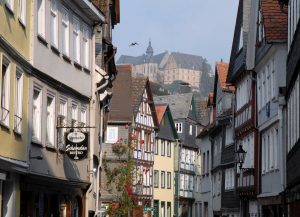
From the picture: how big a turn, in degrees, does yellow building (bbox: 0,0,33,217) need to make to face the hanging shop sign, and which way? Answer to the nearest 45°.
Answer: approximately 90° to its left

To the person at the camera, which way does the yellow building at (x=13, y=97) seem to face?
facing the viewer and to the right of the viewer
